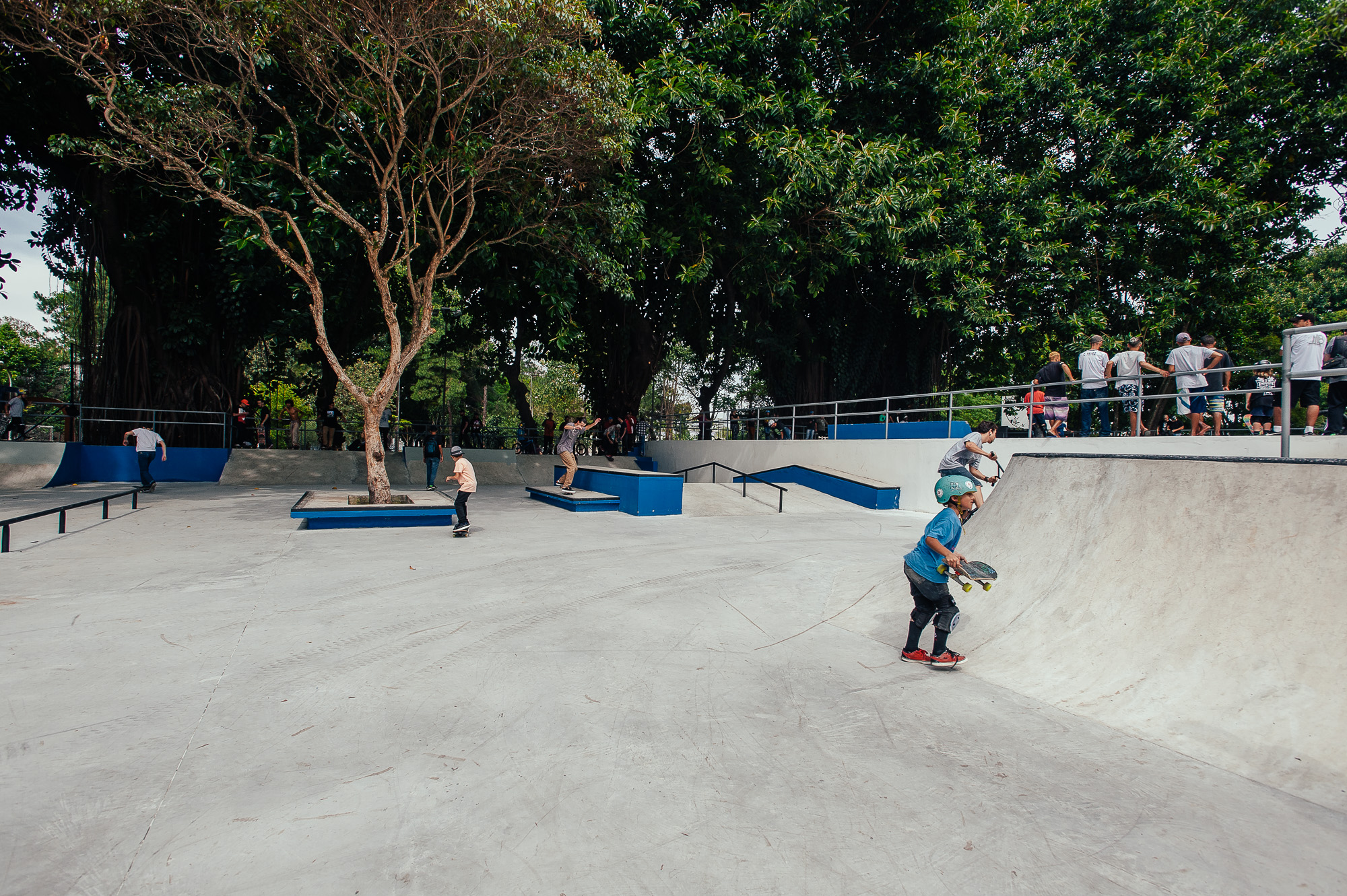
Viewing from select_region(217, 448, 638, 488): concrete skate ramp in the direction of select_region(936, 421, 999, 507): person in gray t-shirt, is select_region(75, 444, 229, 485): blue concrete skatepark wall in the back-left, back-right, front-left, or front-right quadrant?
back-right

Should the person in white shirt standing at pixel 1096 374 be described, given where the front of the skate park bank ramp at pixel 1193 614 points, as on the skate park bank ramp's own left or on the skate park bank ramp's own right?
on the skate park bank ramp's own right
